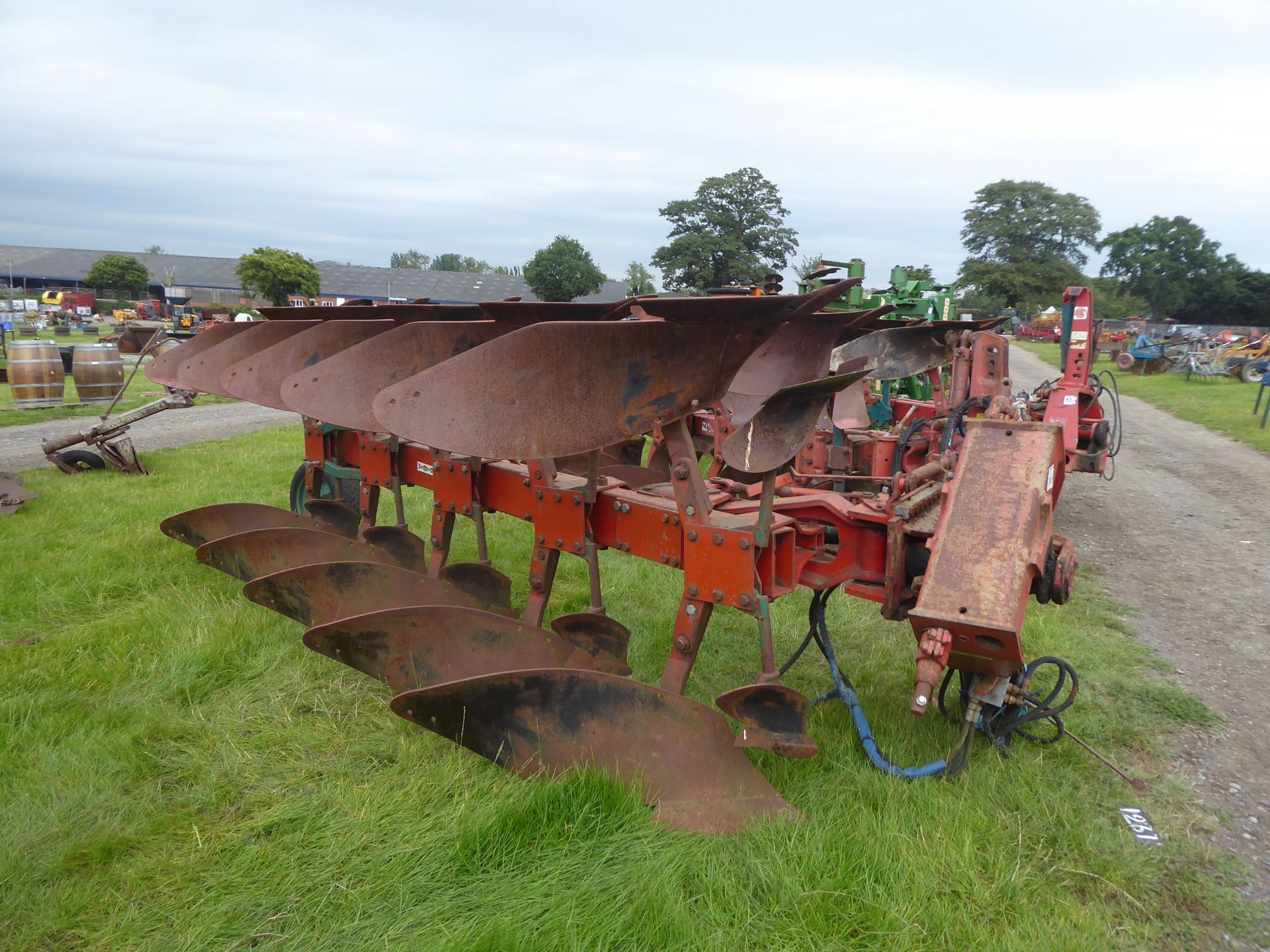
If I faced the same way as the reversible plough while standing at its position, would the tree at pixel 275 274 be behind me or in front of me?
behind

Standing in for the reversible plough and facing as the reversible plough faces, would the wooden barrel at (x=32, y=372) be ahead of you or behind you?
behind

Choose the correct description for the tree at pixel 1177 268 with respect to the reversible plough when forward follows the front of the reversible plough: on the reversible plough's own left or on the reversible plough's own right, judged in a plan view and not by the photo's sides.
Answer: on the reversible plough's own left

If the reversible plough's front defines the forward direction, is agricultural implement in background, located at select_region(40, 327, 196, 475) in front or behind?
behind

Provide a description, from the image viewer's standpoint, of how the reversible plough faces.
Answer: facing the viewer and to the right of the viewer

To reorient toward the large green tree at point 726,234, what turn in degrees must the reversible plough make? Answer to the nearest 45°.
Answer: approximately 135° to its left

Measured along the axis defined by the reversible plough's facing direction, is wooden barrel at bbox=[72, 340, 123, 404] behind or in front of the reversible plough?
behind

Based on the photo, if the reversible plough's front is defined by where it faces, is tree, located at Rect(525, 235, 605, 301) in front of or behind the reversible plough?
behind

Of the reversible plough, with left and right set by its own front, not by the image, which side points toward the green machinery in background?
left

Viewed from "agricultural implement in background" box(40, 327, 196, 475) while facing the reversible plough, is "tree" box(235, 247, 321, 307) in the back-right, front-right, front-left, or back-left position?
back-left
